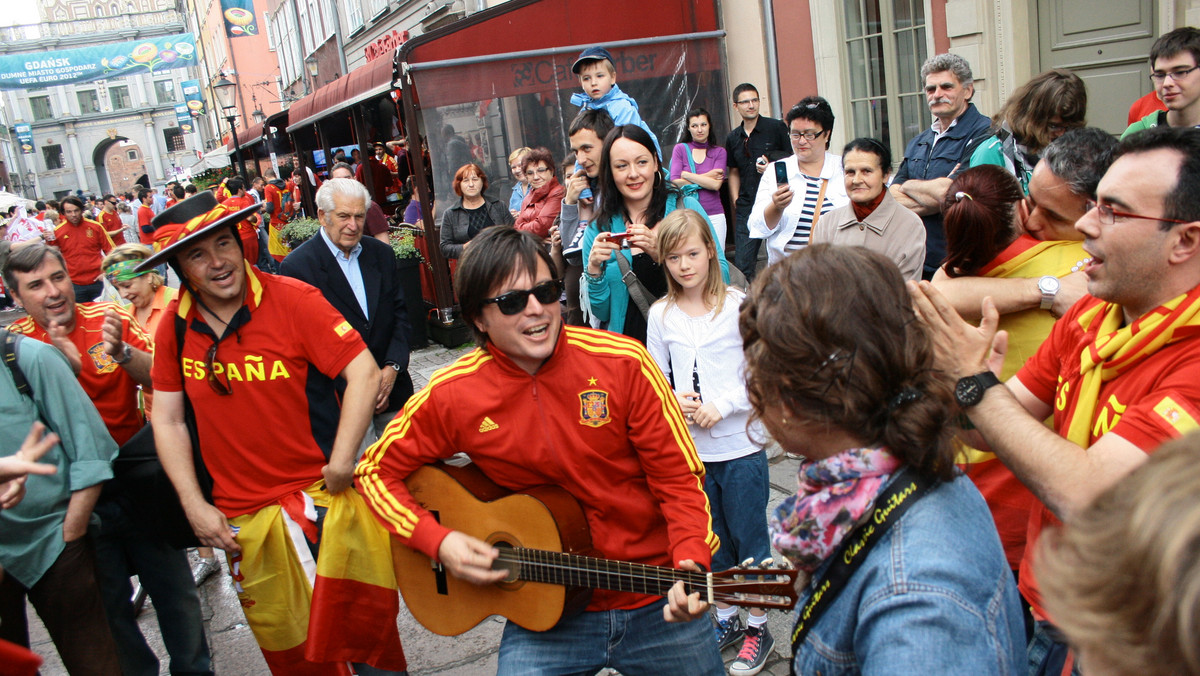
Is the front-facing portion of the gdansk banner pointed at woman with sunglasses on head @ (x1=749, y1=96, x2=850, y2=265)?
yes

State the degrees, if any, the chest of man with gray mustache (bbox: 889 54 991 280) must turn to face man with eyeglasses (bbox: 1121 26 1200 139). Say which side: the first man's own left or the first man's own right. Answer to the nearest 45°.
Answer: approximately 90° to the first man's own left

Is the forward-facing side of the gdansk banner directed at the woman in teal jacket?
yes

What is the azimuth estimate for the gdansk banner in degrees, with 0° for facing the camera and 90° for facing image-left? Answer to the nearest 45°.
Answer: approximately 0°

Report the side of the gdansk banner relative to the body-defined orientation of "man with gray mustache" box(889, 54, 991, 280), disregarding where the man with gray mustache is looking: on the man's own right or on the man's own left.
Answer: on the man's own right

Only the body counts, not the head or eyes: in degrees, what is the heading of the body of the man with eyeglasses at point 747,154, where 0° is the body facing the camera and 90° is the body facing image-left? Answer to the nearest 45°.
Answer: approximately 0°

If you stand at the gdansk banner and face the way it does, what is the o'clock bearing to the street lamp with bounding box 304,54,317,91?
The street lamp is roughly at 11 o'clock from the gdansk banner.

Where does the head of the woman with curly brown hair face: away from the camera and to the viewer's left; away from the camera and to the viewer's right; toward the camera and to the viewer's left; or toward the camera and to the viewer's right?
away from the camera and to the viewer's left
